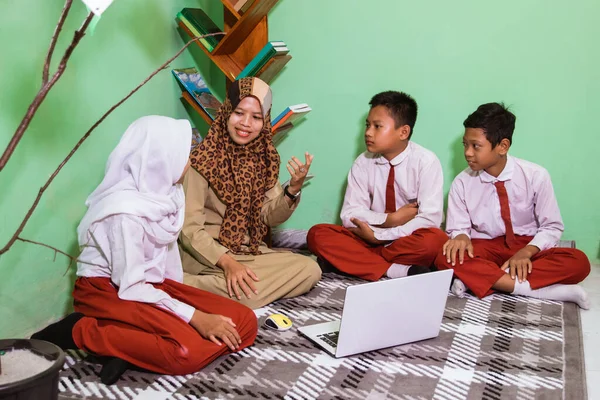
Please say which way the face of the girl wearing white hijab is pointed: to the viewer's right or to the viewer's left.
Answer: to the viewer's right

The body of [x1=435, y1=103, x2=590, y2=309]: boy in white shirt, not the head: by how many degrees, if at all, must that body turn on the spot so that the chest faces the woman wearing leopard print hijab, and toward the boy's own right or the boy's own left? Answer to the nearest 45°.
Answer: approximately 45° to the boy's own right

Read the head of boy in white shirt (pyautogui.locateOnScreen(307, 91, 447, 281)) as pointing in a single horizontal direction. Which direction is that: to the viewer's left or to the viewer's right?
to the viewer's left

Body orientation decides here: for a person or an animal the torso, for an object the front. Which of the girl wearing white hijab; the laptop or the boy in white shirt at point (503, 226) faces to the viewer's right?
the girl wearing white hijab

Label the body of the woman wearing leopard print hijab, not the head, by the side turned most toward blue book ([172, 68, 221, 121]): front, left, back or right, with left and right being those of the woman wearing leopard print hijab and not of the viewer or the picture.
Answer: back

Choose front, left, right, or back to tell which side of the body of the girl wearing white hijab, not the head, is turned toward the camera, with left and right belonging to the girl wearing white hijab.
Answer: right

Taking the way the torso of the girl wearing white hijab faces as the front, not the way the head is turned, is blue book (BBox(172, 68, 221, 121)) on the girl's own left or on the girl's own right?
on the girl's own left
